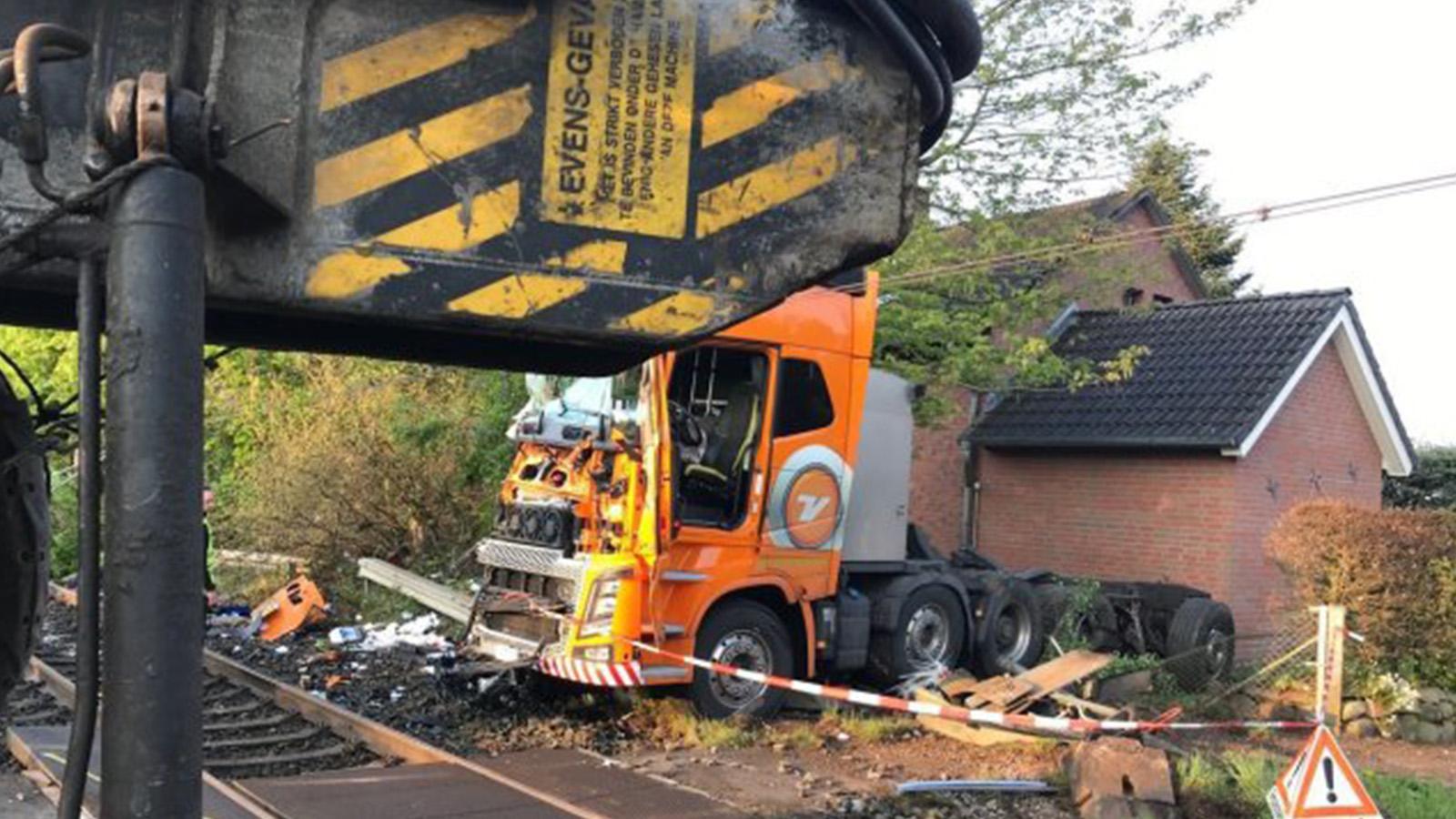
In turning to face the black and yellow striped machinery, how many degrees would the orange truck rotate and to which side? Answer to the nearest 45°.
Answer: approximately 45° to its left

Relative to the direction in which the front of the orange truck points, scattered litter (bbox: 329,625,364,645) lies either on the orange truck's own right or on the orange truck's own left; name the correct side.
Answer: on the orange truck's own right

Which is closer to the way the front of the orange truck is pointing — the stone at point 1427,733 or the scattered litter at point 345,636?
the scattered litter

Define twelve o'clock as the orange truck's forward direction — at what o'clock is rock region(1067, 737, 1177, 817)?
The rock is roughly at 9 o'clock from the orange truck.

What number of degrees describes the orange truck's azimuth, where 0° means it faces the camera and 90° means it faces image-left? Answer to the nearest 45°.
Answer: approximately 45°

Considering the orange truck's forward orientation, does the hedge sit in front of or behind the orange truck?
behind

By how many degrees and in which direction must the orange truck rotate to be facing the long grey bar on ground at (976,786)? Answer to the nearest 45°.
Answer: approximately 90° to its left

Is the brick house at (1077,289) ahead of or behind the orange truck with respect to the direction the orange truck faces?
behind

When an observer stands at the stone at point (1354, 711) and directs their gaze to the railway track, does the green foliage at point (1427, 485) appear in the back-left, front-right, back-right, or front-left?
back-right

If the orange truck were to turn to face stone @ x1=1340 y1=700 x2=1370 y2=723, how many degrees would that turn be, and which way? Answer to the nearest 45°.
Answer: approximately 135° to its left

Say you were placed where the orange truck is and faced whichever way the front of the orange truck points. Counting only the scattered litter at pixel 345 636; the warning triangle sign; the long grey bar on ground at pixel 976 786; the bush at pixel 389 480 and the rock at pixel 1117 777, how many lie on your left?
3

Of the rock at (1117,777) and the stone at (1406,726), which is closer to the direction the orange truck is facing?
the rock

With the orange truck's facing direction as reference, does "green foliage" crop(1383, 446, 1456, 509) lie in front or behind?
behind

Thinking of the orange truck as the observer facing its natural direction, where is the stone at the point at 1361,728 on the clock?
The stone is roughly at 7 o'clock from the orange truck.
